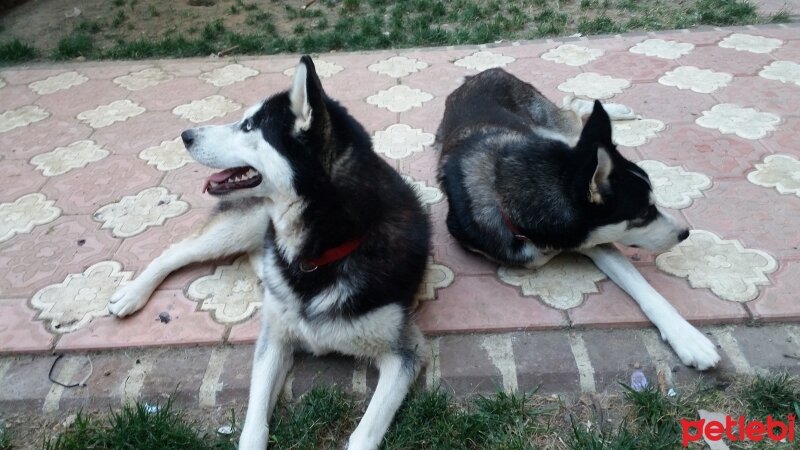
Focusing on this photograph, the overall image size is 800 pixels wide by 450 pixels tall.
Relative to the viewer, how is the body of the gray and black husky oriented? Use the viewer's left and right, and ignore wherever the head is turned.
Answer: facing the viewer and to the right of the viewer

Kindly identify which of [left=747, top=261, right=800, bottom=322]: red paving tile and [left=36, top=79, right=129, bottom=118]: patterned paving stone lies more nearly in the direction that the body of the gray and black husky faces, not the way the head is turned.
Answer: the red paving tile

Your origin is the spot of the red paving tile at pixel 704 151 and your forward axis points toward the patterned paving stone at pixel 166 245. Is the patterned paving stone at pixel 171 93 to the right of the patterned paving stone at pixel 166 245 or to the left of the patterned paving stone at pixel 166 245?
right

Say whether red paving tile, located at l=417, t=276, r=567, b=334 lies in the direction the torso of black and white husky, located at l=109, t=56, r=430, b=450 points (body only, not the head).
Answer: no

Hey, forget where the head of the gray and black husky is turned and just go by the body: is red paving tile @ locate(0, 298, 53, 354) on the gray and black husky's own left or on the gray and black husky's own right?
on the gray and black husky's own right

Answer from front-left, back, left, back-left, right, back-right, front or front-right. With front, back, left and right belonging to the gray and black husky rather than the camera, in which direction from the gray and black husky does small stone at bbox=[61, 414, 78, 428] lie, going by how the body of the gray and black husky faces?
right

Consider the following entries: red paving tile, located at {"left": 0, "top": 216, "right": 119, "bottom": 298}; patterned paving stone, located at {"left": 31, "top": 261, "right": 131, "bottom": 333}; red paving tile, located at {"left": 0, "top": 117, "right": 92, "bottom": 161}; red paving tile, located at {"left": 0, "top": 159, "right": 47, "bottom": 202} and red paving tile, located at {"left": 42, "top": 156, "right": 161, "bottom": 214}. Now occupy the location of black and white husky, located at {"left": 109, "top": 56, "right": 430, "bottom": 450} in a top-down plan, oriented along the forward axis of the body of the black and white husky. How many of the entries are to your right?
5

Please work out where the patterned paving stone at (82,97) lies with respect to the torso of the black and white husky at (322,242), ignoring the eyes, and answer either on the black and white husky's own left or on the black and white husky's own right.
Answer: on the black and white husky's own right

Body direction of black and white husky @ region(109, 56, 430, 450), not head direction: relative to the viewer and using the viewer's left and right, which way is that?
facing the viewer and to the left of the viewer

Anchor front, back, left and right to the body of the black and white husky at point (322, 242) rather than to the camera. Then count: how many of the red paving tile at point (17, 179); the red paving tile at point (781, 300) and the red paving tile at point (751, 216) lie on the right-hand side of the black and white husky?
1

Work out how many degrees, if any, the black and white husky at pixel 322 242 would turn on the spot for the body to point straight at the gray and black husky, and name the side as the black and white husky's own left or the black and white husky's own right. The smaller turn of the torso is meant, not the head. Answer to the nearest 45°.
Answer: approximately 135° to the black and white husky's own left

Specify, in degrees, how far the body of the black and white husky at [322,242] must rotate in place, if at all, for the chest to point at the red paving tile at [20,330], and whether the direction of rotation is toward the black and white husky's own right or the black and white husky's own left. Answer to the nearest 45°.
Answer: approximately 45° to the black and white husky's own right

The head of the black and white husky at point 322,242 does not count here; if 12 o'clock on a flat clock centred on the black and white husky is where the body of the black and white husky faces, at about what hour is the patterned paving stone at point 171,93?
The patterned paving stone is roughly at 4 o'clock from the black and white husky.

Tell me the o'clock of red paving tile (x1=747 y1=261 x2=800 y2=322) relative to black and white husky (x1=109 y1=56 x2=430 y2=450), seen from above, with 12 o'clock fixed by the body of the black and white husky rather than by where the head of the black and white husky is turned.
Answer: The red paving tile is roughly at 8 o'clock from the black and white husky.

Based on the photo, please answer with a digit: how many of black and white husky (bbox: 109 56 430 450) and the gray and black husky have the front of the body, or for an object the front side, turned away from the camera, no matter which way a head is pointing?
0

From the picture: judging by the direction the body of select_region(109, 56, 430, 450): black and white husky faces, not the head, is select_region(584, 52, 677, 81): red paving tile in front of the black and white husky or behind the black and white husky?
behind

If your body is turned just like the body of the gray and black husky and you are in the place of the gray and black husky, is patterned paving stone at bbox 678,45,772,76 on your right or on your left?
on your left
